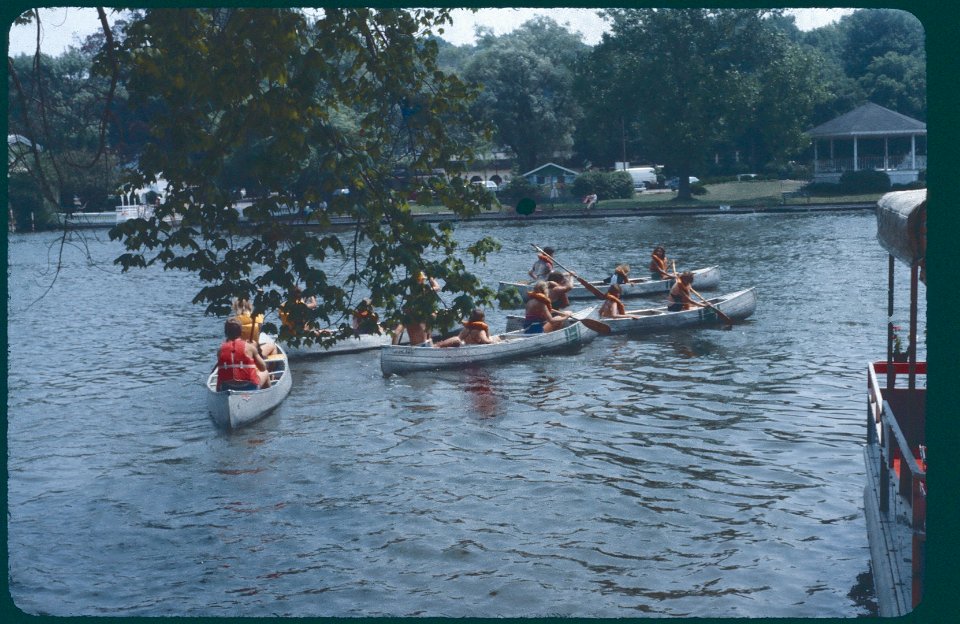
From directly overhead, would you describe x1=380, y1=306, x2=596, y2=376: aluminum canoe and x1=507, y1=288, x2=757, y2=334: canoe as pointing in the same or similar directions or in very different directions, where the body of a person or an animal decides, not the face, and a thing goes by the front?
same or similar directions
